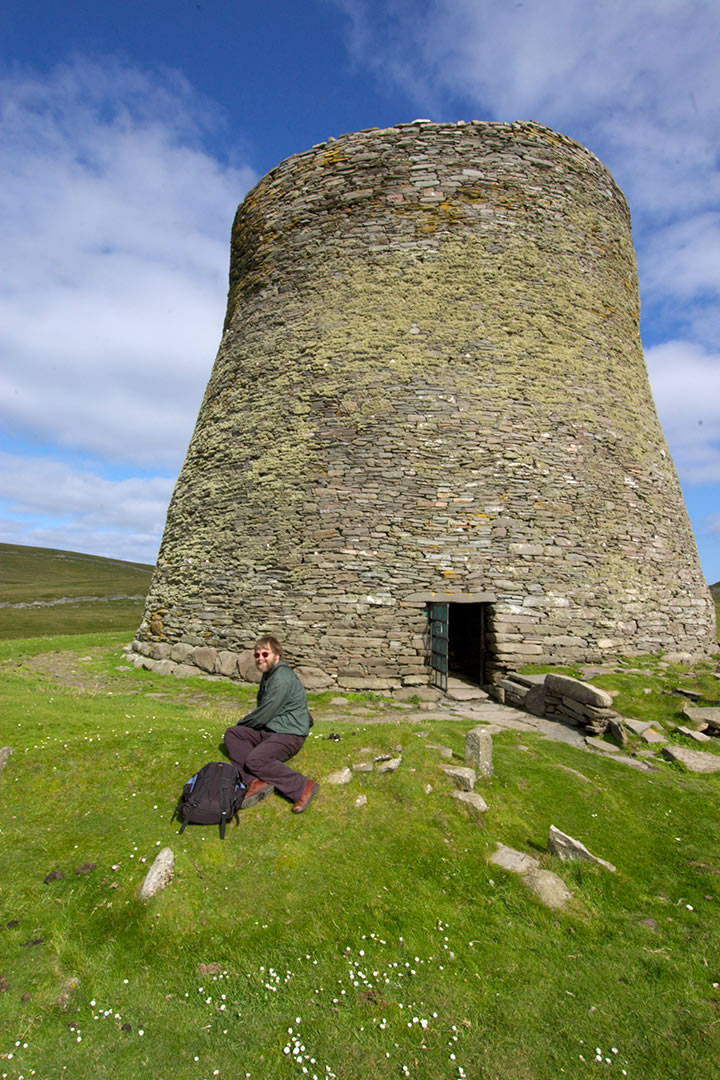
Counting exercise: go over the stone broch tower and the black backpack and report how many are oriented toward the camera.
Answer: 2

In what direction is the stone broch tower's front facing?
toward the camera

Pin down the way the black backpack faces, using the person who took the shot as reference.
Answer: facing the viewer

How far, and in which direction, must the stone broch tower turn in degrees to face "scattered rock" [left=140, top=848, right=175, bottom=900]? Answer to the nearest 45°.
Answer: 0° — it already faces it

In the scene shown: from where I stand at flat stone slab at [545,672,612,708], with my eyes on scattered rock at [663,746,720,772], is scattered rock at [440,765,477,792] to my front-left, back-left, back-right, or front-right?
front-right
